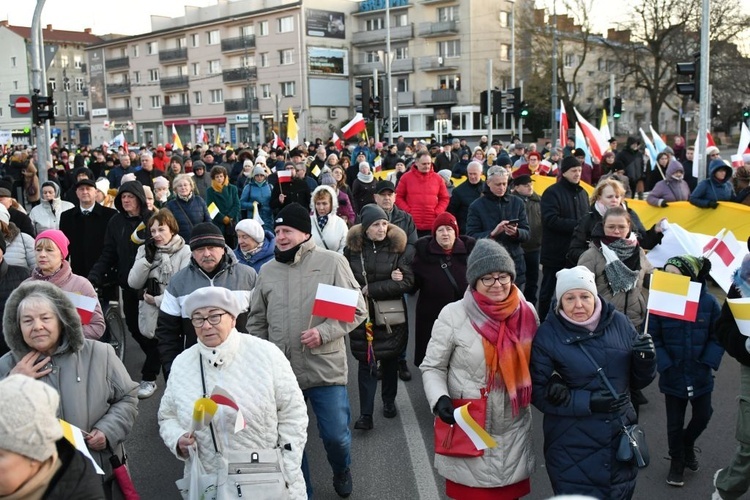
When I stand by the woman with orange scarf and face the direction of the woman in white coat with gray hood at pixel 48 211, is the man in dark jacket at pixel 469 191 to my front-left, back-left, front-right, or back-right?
front-right

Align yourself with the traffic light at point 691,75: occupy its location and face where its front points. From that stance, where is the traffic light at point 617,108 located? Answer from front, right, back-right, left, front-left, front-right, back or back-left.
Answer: right

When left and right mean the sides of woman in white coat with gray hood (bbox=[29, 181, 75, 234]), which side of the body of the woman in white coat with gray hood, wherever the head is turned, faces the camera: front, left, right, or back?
front

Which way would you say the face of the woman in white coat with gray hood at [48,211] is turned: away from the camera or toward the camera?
toward the camera

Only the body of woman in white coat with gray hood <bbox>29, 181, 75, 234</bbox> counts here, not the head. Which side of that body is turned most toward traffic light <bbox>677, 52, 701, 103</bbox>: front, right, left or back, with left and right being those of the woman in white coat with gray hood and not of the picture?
left

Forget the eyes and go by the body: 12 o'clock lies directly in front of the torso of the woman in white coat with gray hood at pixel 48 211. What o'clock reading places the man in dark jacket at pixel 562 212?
The man in dark jacket is roughly at 10 o'clock from the woman in white coat with gray hood.

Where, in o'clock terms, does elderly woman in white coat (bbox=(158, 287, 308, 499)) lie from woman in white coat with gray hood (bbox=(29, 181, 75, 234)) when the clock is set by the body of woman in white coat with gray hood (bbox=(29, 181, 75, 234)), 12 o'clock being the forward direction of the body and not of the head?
elderly woman in white coat (bbox=(158, 287, 308, 499)) is roughly at 12 o'clock from woman in white coat with gray hood (bbox=(29, 181, 75, 234)).
